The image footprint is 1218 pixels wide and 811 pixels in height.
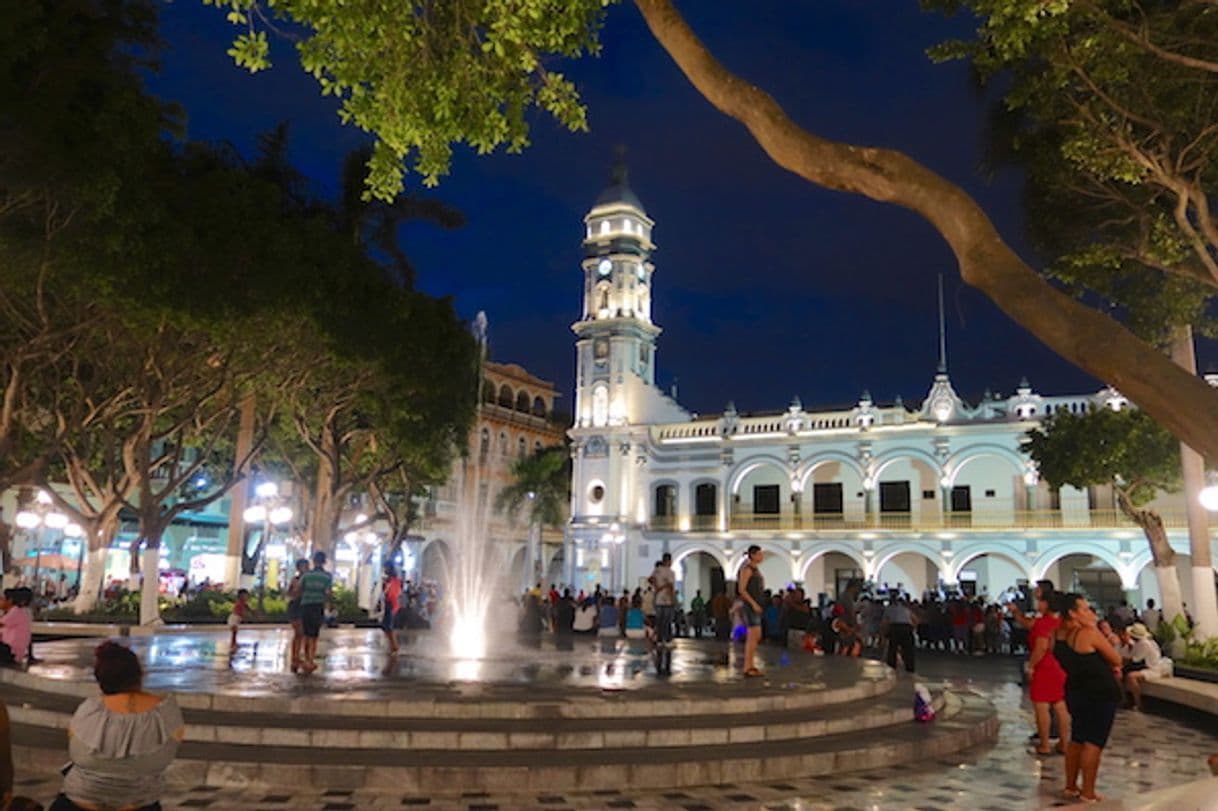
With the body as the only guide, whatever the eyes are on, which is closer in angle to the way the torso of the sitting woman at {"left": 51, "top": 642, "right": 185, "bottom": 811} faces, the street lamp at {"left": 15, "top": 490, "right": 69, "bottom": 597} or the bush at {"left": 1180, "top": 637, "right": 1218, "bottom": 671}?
the street lamp

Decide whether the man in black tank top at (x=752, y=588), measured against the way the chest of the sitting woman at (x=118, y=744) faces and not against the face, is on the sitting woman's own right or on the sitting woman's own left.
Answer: on the sitting woman's own right

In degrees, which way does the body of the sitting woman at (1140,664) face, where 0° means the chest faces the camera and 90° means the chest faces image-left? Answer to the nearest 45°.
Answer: approximately 90°

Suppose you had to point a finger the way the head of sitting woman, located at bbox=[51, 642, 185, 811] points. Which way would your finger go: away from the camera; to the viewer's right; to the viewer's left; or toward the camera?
away from the camera

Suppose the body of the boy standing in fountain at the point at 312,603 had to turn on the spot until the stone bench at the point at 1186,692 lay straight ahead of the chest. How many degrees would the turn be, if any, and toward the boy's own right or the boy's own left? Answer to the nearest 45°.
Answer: approximately 90° to the boy's own right

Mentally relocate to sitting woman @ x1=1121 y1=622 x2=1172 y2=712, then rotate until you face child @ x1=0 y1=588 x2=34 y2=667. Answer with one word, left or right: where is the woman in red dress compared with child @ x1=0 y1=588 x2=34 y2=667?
left

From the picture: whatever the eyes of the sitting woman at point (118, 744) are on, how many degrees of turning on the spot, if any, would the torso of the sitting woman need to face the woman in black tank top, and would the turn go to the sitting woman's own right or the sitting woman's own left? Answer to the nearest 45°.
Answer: approximately 90° to the sitting woman's own right

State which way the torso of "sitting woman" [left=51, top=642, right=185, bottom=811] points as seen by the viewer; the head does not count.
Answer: away from the camera

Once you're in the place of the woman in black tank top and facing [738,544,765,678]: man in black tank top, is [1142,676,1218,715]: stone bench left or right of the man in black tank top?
right
